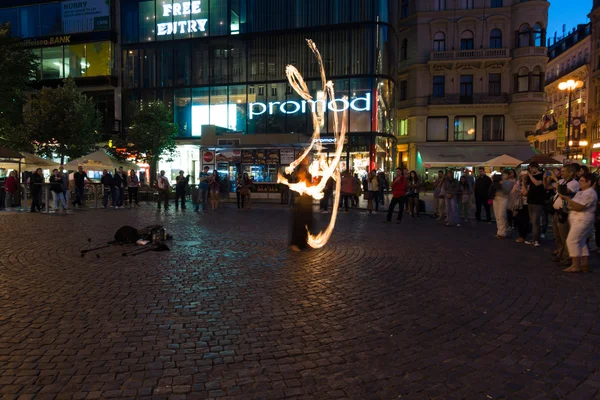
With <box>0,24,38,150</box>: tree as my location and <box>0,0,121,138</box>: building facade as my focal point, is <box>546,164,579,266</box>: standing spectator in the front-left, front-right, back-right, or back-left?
back-right

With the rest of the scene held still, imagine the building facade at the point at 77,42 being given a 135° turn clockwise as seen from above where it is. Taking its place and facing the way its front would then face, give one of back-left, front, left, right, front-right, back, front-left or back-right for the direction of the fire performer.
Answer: back-left

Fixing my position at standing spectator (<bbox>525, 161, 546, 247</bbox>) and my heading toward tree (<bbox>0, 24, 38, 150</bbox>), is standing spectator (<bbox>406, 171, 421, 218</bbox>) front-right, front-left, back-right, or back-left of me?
front-right

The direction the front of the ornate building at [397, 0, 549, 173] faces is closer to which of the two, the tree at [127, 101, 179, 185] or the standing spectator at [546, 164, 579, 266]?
the standing spectator

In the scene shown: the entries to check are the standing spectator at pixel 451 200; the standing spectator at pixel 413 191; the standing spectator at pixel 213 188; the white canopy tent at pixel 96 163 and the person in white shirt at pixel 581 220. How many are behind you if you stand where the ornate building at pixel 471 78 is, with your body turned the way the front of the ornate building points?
0

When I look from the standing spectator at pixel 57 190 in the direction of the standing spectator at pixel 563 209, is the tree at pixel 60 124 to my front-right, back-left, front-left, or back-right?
back-left

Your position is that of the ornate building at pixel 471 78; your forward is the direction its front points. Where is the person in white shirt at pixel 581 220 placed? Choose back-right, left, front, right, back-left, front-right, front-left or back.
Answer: front

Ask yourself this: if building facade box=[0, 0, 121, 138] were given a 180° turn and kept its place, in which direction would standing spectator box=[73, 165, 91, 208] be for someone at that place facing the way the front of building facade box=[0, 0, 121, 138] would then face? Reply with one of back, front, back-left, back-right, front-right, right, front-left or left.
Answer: back

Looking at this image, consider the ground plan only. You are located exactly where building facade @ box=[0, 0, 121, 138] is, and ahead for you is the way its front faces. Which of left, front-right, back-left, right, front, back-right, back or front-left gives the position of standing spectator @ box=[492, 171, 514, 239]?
front

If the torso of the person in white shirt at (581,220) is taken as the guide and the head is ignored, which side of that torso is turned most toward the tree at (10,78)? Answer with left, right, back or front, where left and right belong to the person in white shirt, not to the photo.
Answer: front

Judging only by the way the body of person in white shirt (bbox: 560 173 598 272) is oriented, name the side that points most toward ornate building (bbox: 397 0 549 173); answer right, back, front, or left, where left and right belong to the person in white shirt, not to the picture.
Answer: right

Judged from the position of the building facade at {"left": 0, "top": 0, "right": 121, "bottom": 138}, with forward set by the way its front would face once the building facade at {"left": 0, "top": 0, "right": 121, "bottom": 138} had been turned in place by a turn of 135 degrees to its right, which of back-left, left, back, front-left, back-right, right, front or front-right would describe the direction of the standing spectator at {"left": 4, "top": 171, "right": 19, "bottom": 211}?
back-left

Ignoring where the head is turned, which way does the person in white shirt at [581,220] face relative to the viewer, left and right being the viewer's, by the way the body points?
facing to the left of the viewer

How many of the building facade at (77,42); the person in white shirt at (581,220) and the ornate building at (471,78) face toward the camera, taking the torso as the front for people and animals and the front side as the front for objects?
2

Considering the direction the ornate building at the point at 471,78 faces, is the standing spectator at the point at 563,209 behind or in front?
in front

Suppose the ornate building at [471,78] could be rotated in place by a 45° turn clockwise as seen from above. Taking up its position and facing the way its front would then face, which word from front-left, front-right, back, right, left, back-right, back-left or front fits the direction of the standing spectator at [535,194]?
front-left

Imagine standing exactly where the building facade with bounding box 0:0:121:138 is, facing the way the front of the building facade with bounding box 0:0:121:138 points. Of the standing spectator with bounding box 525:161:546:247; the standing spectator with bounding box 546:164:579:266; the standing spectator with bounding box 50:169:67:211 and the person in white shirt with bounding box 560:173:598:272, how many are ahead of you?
4

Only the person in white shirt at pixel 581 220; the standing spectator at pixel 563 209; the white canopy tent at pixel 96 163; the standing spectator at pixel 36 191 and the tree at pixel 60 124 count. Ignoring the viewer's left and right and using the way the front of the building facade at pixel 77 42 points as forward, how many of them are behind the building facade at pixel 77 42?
0

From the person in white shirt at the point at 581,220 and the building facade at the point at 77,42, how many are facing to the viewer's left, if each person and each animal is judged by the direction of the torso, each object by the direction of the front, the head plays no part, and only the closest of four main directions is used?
1

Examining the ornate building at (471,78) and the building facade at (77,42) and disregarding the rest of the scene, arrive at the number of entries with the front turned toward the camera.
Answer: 2

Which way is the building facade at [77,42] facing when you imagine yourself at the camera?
facing the viewer

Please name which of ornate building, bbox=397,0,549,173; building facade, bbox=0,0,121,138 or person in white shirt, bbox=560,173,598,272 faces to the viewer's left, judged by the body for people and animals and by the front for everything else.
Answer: the person in white shirt

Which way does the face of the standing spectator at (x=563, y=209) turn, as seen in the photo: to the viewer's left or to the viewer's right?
to the viewer's left
